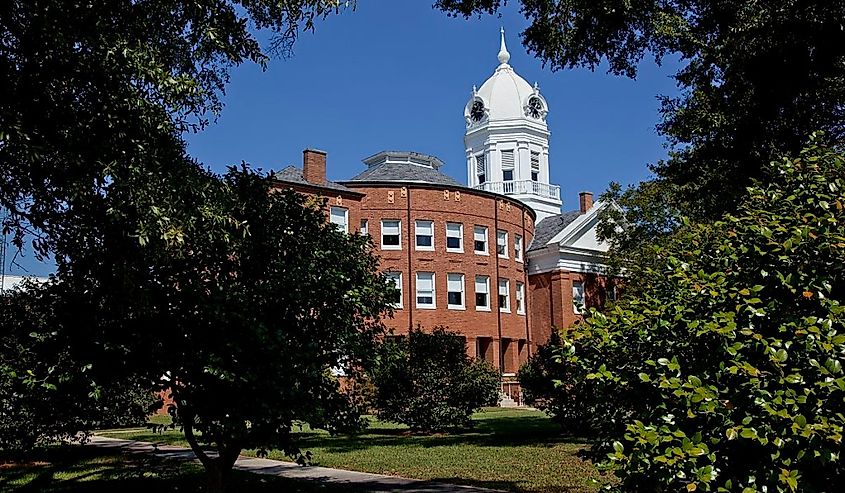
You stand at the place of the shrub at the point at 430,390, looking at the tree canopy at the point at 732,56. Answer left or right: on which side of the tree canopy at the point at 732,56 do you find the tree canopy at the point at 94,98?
right

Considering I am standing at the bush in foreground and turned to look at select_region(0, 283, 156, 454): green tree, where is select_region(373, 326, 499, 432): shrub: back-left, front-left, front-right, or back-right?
front-right

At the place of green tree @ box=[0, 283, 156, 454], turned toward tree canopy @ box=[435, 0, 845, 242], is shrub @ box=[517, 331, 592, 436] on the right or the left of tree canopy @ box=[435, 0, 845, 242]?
left

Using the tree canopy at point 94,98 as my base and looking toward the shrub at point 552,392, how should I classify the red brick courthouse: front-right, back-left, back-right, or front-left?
front-left

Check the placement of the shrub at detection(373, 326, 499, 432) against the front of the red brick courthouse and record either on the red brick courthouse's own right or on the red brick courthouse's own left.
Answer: on the red brick courthouse's own right

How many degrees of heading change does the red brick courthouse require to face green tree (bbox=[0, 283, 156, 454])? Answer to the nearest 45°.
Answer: approximately 45° to its right

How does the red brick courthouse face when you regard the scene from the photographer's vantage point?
facing the viewer and to the right of the viewer

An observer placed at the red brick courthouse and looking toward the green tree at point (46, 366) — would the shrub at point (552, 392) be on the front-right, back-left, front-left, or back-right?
front-left

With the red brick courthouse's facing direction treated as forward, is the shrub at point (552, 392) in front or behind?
in front

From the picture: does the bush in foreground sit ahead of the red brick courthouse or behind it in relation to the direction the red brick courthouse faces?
ahead

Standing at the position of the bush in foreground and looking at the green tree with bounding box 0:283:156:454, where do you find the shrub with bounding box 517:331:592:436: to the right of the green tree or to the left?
right

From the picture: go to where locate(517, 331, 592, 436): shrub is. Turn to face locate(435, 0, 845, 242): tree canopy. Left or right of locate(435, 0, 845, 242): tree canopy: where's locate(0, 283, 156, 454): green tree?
right

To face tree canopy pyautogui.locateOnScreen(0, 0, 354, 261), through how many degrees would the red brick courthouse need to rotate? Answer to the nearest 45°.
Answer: approximately 45° to its right
